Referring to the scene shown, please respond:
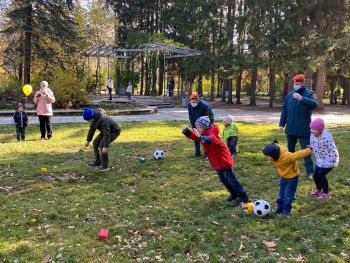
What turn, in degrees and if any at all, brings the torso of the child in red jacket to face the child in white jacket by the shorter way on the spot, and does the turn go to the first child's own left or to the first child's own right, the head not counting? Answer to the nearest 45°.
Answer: approximately 180°

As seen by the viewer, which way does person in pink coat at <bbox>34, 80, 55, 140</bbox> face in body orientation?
toward the camera

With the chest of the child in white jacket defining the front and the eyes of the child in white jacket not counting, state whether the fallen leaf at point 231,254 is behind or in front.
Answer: in front

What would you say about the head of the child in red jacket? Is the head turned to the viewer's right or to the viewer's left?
to the viewer's left

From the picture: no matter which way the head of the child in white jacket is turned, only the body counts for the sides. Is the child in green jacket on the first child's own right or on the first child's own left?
on the first child's own right

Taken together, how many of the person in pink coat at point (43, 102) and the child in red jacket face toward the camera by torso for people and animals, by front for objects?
1

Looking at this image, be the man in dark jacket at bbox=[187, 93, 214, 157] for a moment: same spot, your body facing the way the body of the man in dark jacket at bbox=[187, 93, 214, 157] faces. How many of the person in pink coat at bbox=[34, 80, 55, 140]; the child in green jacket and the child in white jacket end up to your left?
2

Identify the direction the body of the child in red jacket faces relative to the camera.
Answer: to the viewer's left

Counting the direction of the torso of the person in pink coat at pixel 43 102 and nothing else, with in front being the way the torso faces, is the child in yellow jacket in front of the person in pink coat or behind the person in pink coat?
in front

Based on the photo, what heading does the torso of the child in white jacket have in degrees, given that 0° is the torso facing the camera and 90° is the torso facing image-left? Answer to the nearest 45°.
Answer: approximately 45°

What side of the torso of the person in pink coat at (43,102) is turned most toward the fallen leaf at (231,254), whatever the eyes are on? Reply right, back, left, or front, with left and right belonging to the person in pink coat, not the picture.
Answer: front

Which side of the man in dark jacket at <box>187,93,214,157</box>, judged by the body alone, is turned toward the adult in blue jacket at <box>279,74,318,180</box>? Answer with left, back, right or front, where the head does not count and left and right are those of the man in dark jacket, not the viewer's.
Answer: left

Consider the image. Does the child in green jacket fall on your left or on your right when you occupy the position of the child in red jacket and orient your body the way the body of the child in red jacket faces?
on your right

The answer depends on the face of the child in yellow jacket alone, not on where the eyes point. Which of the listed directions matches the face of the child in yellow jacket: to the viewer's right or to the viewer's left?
to the viewer's left

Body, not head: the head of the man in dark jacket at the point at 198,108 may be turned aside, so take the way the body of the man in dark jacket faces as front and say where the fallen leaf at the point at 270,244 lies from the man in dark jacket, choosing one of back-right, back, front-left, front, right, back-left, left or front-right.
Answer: front-left

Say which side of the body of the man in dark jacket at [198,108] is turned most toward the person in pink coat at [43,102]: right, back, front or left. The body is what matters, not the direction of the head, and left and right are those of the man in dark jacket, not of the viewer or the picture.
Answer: right

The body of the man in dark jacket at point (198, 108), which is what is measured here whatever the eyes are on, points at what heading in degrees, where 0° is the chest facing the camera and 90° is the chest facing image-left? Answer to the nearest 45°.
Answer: approximately 45°

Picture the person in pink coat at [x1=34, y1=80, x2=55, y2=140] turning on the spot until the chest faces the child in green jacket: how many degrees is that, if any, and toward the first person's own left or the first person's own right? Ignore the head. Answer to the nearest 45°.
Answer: approximately 45° to the first person's own left
